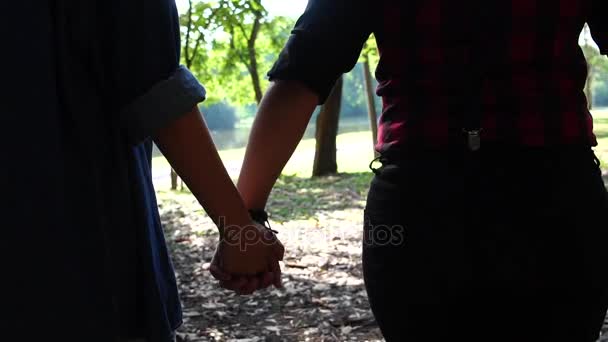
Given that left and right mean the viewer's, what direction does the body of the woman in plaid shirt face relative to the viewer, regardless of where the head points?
facing away from the viewer

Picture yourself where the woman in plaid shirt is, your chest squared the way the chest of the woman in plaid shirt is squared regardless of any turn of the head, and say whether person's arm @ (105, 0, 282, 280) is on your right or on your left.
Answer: on your left

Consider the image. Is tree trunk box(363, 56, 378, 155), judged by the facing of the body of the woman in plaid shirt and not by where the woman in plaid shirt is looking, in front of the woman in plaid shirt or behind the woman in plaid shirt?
in front

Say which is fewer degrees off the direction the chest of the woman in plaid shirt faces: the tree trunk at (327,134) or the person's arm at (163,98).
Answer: the tree trunk

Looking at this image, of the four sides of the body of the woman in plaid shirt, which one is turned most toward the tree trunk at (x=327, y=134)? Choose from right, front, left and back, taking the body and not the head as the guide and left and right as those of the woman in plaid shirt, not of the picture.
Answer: front
